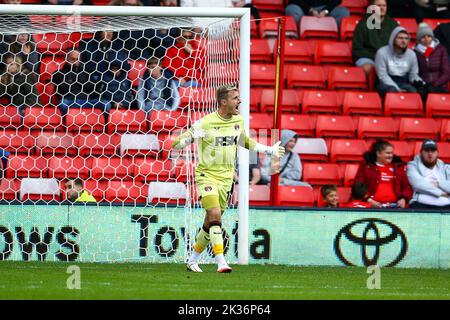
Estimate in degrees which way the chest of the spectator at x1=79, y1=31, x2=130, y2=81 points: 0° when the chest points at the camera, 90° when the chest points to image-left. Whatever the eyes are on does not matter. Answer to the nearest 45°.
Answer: approximately 0°

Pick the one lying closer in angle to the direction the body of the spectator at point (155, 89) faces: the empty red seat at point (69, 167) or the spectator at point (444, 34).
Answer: the empty red seat
